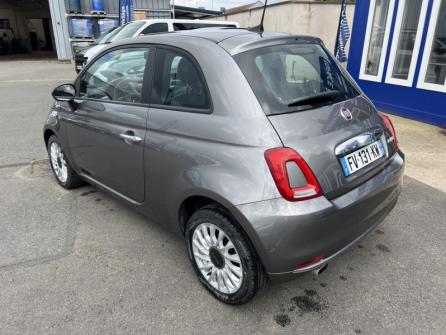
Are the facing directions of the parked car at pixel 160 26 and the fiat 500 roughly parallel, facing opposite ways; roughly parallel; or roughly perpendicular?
roughly perpendicular

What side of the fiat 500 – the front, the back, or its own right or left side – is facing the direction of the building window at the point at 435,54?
right

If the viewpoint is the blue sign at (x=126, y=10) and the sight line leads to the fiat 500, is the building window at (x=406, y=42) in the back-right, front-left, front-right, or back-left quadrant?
front-left

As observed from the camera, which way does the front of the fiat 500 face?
facing away from the viewer and to the left of the viewer

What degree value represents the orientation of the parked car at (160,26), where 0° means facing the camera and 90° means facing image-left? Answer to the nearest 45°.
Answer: approximately 45°

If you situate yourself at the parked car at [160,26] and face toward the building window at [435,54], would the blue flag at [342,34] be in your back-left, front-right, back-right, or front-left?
front-left

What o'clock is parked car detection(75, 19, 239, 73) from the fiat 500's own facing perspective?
The parked car is roughly at 1 o'clock from the fiat 500.

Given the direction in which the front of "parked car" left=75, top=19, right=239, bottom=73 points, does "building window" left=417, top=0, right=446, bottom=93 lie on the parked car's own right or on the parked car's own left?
on the parked car's own left

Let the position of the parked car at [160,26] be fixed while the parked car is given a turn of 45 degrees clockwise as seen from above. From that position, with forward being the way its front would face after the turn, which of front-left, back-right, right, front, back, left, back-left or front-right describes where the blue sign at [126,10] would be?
right

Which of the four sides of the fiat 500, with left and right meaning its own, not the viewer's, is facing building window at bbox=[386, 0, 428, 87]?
right

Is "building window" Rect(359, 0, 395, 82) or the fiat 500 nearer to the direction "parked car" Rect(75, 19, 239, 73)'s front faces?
the fiat 500
